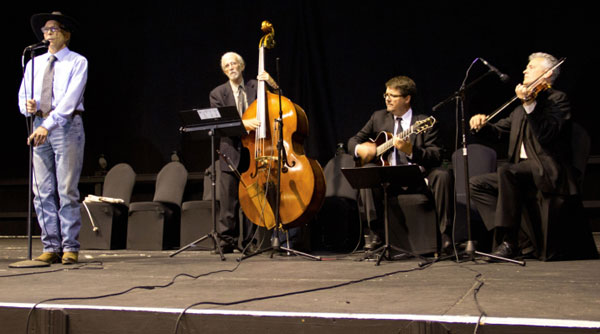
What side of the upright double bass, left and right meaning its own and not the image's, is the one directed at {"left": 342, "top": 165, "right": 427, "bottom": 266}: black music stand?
left

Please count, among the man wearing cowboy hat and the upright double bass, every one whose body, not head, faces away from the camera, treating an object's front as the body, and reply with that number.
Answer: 0

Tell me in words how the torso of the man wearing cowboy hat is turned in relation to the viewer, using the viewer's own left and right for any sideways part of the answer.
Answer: facing the viewer and to the left of the viewer

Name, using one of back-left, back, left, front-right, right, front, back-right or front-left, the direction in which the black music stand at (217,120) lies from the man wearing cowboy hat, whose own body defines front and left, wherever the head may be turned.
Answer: back-left

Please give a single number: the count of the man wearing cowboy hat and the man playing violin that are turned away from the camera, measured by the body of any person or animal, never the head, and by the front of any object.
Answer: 0

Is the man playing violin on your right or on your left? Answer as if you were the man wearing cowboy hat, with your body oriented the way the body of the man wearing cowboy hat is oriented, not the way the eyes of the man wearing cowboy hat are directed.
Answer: on your left

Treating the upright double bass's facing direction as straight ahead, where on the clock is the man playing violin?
The man playing violin is roughly at 8 o'clock from the upright double bass.

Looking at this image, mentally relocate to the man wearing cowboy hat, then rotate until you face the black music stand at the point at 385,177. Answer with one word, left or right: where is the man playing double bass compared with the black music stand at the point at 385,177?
left

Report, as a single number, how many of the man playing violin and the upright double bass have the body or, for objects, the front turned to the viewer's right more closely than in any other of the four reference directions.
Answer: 0

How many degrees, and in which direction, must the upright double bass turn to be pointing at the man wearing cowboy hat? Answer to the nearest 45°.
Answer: approximately 45° to its right

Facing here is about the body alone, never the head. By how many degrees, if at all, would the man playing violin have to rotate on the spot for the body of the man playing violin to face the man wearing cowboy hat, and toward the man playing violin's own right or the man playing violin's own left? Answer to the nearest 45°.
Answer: approximately 45° to the man playing violin's own right
